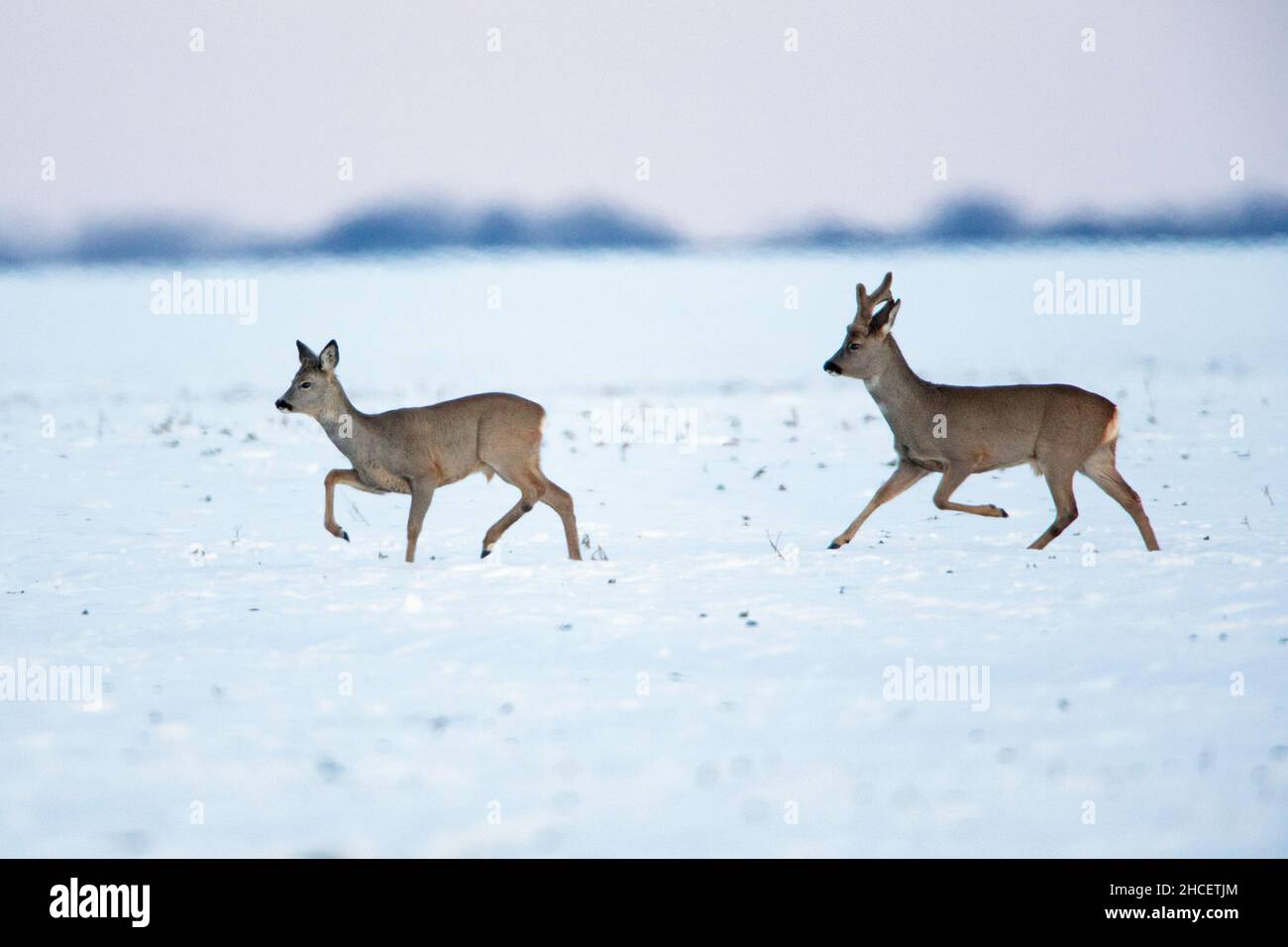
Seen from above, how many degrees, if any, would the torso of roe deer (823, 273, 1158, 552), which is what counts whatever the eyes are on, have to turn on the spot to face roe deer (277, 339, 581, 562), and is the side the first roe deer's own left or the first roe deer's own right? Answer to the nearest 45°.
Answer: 0° — it already faces it

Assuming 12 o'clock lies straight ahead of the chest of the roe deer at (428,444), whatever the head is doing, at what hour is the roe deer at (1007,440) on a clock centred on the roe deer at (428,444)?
the roe deer at (1007,440) is roughly at 6 o'clock from the roe deer at (428,444).

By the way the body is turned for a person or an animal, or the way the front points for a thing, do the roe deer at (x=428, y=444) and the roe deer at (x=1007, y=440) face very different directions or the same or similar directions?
same or similar directions

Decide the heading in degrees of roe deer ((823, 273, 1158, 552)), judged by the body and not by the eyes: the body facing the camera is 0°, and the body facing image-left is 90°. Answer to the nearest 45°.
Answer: approximately 90°

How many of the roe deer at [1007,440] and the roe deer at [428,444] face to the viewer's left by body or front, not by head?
2

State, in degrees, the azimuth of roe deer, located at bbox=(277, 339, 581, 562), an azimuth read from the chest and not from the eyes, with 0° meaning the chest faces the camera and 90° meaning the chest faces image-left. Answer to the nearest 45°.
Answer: approximately 90°
